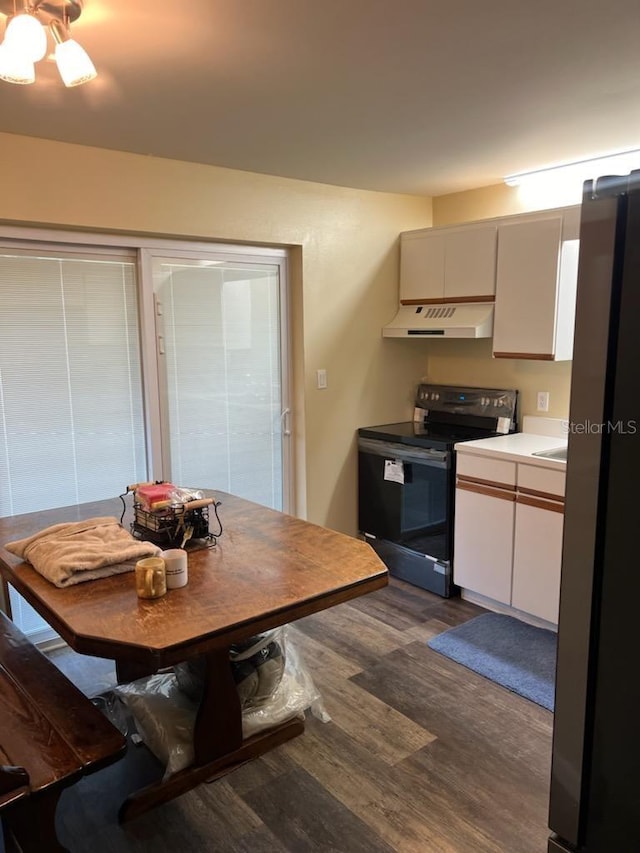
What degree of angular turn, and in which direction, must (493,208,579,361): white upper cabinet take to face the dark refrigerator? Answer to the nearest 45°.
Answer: approximately 45° to its left

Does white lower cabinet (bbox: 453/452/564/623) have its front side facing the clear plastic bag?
yes

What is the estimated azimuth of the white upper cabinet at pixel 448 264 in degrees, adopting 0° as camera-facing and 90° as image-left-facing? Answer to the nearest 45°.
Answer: approximately 45°

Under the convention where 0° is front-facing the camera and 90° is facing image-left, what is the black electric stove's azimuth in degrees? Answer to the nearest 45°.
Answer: approximately 45°
